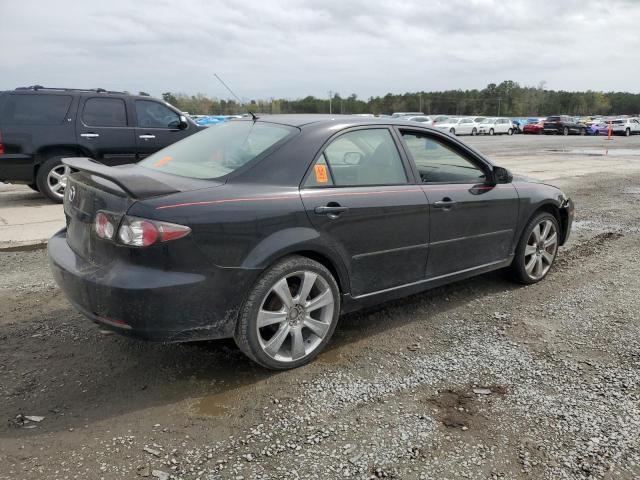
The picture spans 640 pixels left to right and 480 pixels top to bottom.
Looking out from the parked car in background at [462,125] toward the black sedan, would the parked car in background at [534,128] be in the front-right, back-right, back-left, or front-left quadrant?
back-left

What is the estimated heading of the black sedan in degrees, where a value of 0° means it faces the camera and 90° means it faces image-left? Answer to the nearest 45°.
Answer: approximately 225°

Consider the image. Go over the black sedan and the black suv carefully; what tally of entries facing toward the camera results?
0

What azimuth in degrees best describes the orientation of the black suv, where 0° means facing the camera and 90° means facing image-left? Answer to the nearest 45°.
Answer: approximately 270°

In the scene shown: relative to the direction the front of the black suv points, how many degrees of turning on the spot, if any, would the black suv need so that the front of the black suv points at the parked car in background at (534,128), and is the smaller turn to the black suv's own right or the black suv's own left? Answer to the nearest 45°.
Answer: approximately 45° to the black suv's own left

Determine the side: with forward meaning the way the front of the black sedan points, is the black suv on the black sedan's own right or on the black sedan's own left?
on the black sedan's own left

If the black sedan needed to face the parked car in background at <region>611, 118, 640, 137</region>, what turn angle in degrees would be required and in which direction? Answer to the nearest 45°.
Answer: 0° — it already faces it

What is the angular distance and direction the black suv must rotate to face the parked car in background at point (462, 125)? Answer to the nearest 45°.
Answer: approximately 45° to its left

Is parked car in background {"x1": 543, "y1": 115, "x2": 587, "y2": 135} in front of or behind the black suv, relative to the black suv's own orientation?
in front
